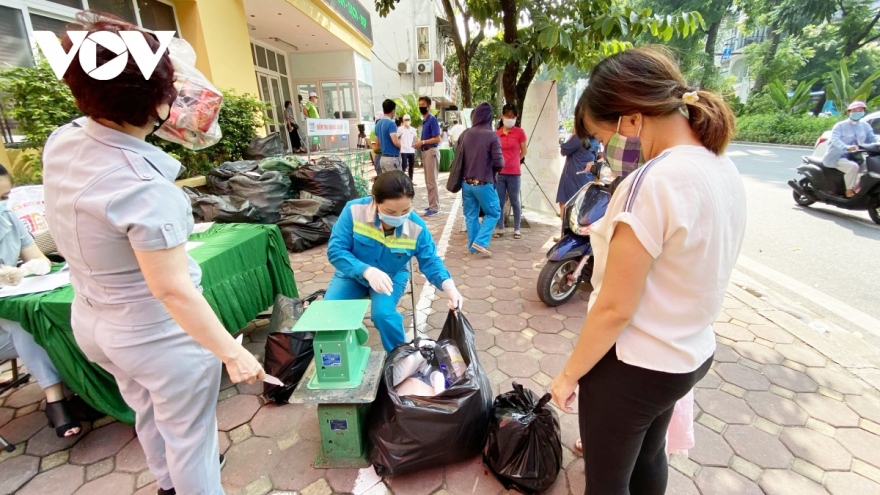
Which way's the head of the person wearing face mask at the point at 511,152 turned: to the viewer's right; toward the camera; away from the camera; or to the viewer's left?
toward the camera

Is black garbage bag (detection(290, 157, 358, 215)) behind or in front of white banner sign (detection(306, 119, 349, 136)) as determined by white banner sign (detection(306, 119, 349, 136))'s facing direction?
in front

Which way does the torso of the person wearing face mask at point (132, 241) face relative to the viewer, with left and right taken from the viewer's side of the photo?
facing away from the viewer and to the right of the viewer

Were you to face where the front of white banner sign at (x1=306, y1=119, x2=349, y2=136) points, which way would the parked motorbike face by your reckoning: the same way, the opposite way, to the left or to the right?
to the right

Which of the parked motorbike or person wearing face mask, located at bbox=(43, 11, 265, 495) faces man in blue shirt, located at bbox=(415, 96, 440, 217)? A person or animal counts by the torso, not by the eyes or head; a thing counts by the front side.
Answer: the person wearing face mask

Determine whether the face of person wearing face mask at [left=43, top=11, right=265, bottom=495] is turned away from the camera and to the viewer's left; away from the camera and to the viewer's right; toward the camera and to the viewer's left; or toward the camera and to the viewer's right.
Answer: away from the camera and to the viewer's right

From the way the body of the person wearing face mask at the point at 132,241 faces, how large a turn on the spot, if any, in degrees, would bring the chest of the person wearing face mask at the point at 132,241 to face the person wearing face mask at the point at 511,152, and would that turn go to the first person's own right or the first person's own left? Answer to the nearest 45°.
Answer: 0° — they already face them

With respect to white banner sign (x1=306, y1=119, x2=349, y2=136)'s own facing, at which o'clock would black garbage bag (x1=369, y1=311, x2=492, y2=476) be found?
The black garbage bag is roughly at 12 o'clock from the white banner sign.

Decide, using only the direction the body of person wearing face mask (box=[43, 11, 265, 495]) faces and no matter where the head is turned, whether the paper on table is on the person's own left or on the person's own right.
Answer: on the person's own left

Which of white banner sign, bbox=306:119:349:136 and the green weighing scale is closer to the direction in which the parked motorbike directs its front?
the green weighing scale

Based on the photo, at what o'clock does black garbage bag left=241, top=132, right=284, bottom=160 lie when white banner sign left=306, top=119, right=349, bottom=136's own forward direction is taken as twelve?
The black garbage bag is roughly at 1 o'clock from the white banner sign.

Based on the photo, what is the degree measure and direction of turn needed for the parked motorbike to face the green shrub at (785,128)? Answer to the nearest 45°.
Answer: approximately 180°

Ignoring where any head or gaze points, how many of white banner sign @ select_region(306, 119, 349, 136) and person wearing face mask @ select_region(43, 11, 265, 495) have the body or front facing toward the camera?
1

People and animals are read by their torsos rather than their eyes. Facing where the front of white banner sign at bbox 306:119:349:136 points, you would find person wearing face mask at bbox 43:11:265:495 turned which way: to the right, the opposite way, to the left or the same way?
the opposite way

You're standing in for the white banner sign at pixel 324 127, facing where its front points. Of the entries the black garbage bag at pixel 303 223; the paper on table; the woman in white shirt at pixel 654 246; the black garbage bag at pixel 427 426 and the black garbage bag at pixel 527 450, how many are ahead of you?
5

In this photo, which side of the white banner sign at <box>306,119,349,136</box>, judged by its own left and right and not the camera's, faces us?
front

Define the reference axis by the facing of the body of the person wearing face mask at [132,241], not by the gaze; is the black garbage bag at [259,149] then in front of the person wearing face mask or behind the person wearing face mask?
in front

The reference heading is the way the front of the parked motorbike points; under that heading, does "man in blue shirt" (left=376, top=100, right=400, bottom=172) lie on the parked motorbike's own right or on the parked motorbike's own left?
on the parked motorbike's own right

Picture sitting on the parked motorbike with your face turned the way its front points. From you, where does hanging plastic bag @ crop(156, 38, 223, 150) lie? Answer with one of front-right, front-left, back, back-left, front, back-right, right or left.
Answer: front

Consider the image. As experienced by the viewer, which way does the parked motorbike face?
facing the viewer and to the left of the viewer
